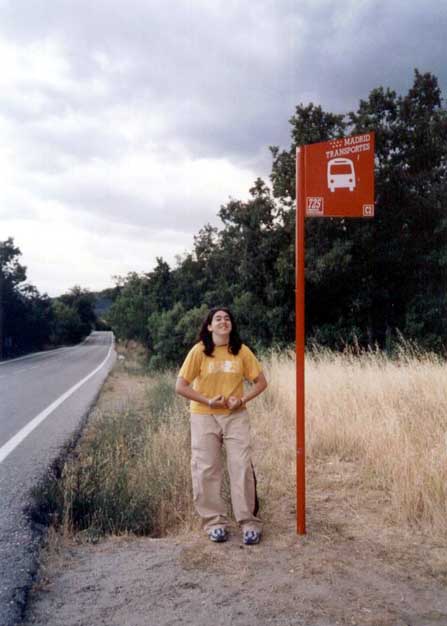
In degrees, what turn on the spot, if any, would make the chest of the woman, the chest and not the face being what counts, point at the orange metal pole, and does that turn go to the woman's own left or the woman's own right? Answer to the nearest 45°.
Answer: approximately 90° to the woman's own left

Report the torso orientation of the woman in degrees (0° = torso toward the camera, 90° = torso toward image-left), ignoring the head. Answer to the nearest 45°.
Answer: approximately 0°
